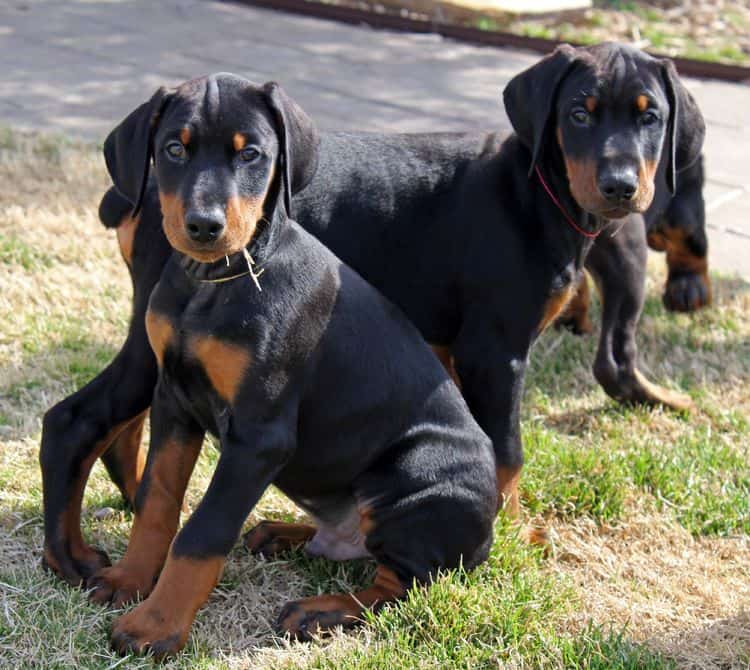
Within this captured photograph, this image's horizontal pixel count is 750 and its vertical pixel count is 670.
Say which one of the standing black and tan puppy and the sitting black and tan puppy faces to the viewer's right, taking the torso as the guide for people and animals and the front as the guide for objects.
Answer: the standing black and tan puppy

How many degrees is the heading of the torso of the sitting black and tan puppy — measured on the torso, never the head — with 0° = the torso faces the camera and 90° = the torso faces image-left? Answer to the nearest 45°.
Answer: approximately 45°

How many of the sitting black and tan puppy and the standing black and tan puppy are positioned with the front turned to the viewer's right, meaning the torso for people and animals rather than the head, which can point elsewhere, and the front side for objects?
1

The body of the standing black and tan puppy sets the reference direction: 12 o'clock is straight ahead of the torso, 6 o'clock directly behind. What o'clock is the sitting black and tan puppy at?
The sitting black and tan puppy is roughly at 4 o'clock from the standing black and tan puppy.

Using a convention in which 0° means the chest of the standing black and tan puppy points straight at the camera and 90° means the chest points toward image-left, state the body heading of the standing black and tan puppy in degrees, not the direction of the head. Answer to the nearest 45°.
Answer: approximately 270°

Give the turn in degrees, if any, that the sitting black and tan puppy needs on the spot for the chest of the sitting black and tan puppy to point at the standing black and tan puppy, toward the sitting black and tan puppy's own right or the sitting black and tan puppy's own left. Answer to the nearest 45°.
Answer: approximately 180°
